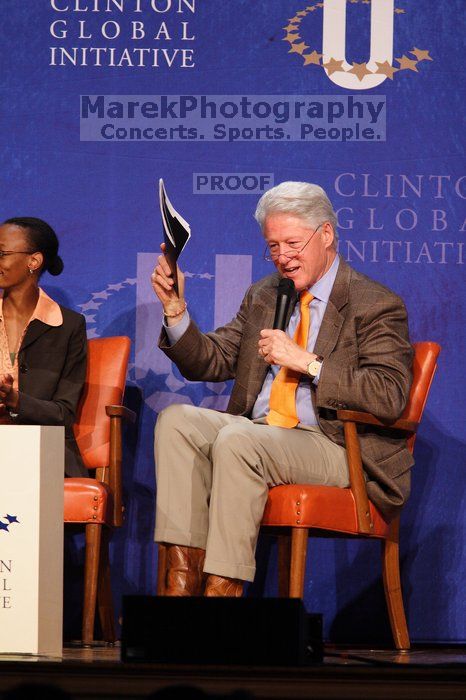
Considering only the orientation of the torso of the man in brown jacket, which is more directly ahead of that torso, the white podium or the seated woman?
the white podium

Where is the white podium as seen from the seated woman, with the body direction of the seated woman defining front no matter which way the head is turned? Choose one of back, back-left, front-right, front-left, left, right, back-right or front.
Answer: front-left

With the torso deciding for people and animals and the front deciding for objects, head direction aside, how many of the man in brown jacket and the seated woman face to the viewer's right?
0

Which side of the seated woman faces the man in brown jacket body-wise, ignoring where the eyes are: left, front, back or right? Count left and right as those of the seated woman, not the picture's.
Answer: left

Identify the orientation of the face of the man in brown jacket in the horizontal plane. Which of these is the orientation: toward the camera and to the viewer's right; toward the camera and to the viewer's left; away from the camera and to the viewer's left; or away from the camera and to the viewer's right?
toward the camera and to the viewer's left

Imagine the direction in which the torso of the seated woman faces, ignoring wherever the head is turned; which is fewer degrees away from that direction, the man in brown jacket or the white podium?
the white podium

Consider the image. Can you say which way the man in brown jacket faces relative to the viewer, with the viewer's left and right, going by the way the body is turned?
facing the viewer and to the left of the viewer
